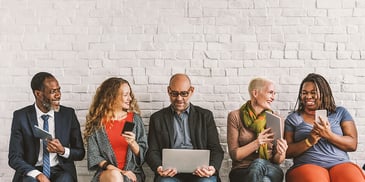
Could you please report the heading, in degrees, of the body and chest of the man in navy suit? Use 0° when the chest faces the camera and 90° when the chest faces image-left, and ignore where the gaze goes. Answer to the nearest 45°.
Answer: approximately 0°

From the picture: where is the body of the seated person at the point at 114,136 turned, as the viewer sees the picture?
toward the camera

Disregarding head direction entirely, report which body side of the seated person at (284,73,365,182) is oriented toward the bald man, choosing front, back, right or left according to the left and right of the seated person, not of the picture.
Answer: right

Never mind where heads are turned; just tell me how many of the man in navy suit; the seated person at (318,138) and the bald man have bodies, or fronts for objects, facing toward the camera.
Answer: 3

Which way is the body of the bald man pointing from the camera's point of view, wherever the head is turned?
toward the camera

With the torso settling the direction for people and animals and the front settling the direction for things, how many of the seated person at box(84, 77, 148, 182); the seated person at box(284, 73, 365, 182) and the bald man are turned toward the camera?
3

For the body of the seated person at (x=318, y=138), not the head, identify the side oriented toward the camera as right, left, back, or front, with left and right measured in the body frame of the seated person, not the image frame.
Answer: front

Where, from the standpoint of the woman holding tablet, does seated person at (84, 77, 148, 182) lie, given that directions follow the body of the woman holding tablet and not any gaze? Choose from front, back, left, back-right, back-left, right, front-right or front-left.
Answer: back-right
